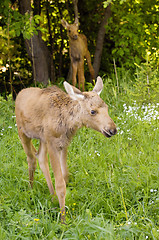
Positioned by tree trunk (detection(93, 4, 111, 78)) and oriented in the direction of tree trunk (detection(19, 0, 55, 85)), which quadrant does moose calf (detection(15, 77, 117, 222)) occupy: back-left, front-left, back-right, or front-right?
front-left

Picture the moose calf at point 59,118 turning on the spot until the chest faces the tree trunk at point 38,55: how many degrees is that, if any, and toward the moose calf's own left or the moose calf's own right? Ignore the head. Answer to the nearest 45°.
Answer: approximately 135° to the moose calf's own left

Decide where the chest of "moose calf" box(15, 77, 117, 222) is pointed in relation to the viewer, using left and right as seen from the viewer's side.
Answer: facing the viewer and to the right of the viewer

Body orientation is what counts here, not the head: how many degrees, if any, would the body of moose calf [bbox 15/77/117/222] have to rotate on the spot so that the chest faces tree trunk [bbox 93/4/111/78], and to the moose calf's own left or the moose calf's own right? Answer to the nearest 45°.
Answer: approximately 135° to the moose calf's own left
